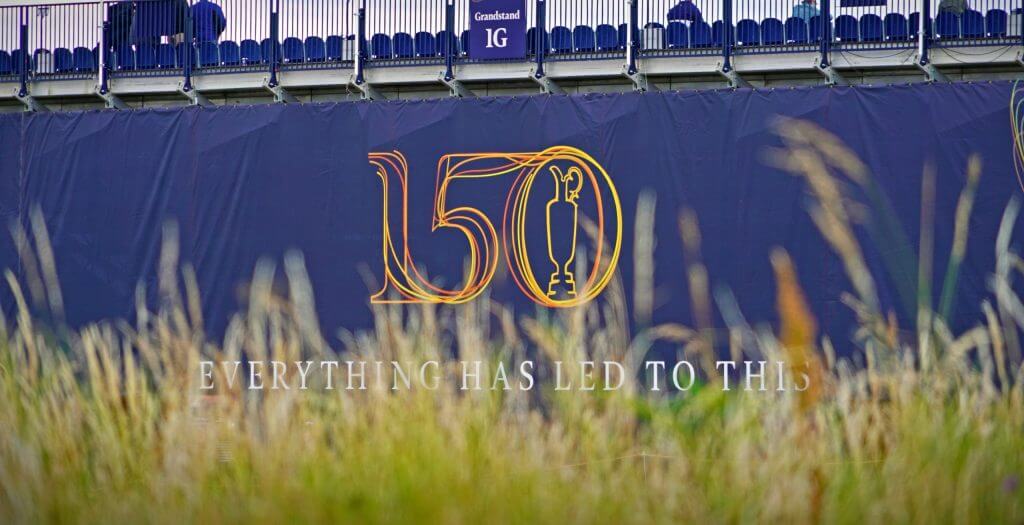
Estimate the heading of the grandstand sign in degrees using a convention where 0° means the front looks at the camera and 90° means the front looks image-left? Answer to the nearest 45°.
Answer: approximately 0°
